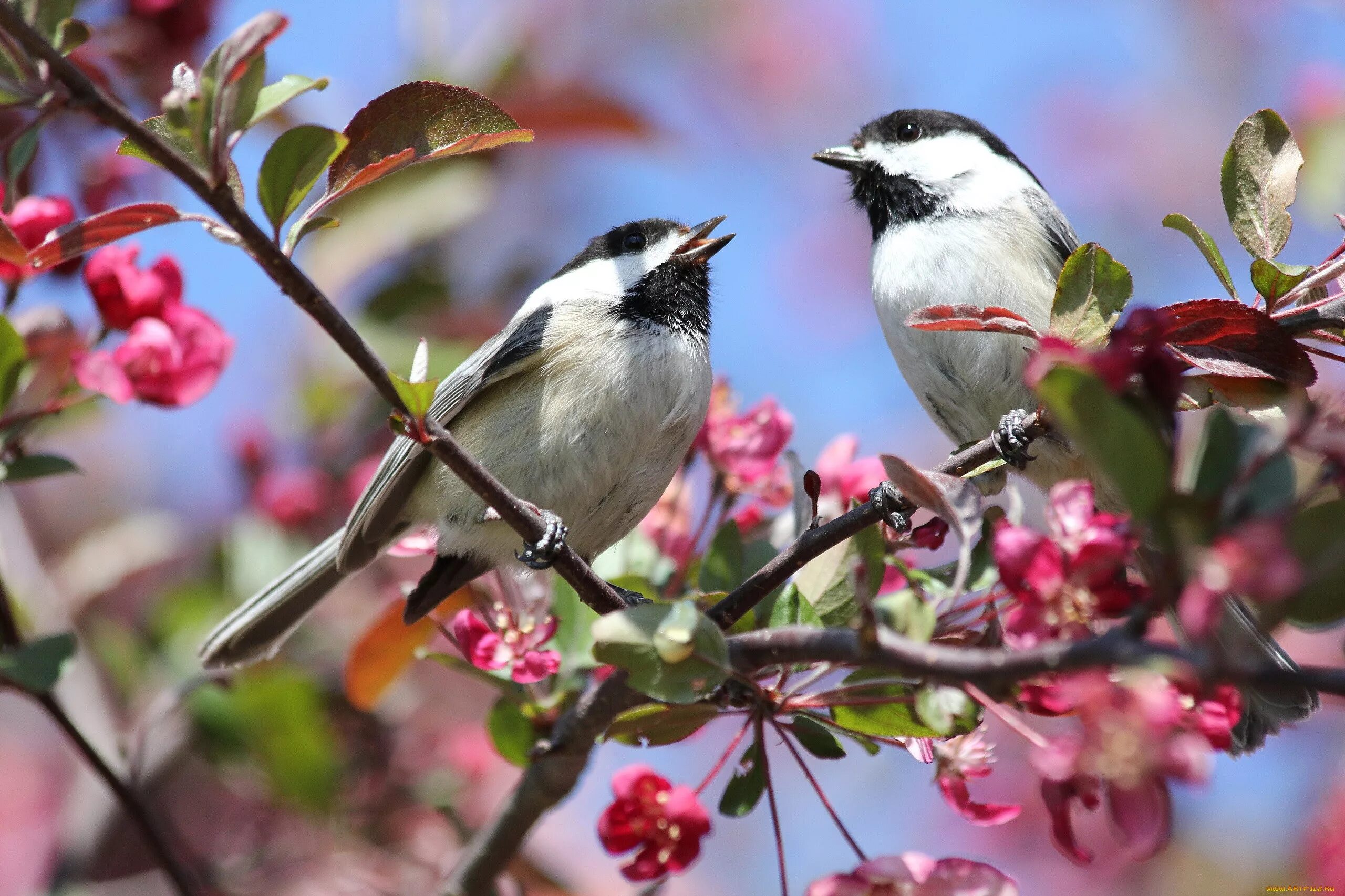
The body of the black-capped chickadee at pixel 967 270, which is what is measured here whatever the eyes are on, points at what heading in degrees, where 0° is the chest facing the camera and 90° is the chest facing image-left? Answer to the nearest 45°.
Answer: approximately 45°

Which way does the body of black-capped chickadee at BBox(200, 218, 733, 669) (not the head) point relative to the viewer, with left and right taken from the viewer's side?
facing the viewer and to the right of the viewer

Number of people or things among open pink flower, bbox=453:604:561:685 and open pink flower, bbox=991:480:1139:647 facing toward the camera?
2

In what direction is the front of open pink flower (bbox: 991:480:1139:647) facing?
toward the camera

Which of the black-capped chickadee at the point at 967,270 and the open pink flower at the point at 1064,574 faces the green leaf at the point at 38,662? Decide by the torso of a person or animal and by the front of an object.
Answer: the black-capped chickadee

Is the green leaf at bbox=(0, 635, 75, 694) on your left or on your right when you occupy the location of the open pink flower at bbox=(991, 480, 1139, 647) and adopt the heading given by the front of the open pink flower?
on your right

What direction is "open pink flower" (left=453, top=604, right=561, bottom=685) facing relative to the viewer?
toward the camera

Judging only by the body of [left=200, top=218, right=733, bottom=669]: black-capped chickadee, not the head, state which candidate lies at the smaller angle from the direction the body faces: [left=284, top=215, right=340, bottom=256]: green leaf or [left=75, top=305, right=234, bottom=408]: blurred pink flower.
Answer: the green leaf
